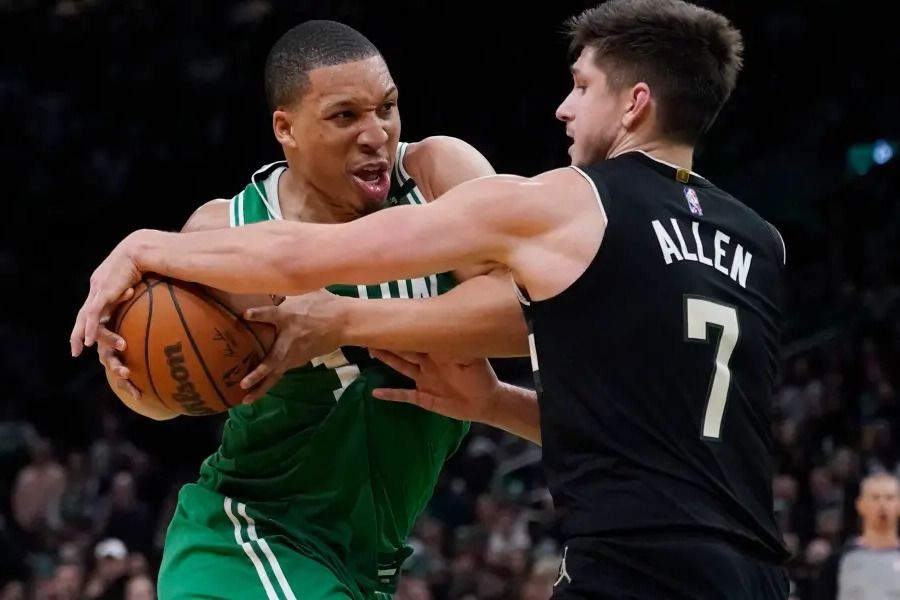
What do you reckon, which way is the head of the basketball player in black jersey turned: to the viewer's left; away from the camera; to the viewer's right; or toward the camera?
to the viewer's left

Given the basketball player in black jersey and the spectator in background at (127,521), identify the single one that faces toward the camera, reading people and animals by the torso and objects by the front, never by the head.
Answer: the spectator in background

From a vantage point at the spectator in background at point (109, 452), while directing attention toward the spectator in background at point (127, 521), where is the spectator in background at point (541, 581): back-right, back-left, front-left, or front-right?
front-left

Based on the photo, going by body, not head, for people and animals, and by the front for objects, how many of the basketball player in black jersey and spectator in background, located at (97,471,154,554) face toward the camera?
1

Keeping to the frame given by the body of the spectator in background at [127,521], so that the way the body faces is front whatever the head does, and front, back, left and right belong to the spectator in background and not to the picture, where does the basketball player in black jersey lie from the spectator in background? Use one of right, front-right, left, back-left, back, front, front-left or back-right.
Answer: front

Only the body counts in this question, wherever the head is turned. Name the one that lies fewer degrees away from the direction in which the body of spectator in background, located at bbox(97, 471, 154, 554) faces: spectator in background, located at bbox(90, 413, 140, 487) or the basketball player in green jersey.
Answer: the basketball player in green jersey

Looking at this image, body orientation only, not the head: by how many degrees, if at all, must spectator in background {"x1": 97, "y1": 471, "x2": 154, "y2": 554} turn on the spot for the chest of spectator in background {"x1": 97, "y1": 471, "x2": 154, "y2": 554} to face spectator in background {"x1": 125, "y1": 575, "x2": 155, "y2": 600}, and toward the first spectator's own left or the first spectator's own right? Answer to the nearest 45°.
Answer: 0° — they already face them

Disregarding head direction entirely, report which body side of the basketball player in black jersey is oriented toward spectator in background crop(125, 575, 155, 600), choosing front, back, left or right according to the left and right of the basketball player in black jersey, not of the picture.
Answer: front

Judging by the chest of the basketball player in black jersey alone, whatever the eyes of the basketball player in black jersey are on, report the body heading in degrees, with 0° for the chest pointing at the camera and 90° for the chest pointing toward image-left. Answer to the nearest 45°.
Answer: approximately 135°

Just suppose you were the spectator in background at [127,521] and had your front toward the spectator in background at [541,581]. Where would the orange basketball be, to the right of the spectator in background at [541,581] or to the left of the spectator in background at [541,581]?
right

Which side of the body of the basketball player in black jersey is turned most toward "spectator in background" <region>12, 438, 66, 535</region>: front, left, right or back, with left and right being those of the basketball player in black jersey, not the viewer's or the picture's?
front

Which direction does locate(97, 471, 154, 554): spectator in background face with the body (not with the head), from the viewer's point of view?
toward the camera

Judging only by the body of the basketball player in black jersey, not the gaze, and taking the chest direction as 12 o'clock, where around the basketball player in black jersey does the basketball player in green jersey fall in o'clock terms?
The basketball player in green jersey is roughly at 12 o'clock from the basketball player in black jersey.

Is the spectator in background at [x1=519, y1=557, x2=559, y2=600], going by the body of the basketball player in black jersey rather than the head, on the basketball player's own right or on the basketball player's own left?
on the basketball player's own right

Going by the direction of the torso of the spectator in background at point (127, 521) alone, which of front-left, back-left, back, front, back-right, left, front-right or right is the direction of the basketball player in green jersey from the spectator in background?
front
